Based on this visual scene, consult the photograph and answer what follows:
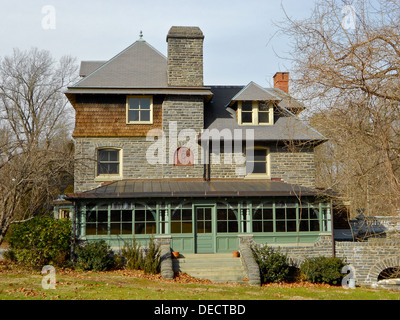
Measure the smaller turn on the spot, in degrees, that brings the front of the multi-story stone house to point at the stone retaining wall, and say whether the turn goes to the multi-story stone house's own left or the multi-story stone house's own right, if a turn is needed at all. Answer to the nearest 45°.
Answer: approximately 90° to the multi-story stone house's own left

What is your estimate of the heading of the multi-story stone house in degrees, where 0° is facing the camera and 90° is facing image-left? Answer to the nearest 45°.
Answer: approximately 0°
